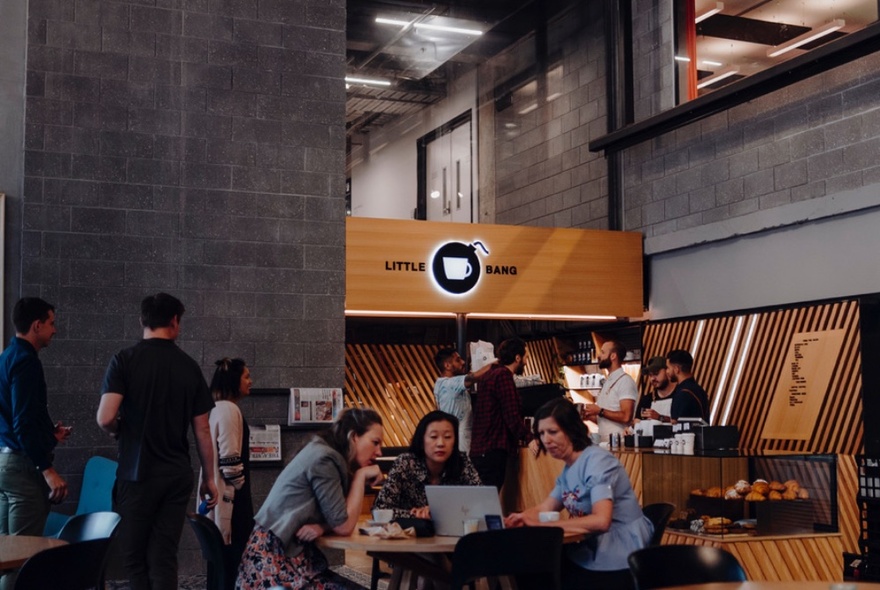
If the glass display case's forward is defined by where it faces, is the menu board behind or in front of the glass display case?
behind

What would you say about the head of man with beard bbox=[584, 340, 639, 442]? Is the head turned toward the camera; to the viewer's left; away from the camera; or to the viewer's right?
to the viewer's left

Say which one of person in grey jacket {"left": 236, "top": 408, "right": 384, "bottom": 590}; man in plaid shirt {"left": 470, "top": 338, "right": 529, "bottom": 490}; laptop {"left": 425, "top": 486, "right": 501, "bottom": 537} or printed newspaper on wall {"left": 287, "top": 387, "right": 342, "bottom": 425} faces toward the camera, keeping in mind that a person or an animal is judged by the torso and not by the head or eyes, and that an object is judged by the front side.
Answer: the printed newspaper on wall

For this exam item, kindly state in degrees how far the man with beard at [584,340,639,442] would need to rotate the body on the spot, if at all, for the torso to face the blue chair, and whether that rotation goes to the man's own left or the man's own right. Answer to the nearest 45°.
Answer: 0° — they already face it

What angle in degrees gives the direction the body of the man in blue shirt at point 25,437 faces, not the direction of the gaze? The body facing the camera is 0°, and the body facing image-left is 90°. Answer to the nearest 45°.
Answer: approximately 270°

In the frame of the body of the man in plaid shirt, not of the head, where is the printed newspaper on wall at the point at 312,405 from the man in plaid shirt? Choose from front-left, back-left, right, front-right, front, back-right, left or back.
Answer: back-left

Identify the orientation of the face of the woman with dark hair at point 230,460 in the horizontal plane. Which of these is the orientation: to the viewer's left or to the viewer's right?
to the viewer's right

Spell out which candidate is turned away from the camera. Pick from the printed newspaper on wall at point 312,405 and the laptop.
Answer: the laptop

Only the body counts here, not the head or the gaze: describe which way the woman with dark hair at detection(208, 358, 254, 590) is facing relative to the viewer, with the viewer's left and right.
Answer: facing to the right of the viewer

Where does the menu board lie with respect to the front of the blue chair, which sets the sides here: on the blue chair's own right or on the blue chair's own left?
on the blue chair's own left

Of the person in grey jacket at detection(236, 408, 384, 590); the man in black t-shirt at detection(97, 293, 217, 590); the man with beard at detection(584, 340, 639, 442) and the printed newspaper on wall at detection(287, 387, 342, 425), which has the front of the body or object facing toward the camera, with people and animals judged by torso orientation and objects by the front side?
the printed newspaper on wall

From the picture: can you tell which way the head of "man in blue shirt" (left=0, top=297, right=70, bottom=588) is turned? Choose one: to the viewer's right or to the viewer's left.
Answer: to the viewer's right

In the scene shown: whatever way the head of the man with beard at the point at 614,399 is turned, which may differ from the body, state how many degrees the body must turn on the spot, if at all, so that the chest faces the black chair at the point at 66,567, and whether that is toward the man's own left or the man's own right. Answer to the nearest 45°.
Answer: approximately 90° to the man's own left
